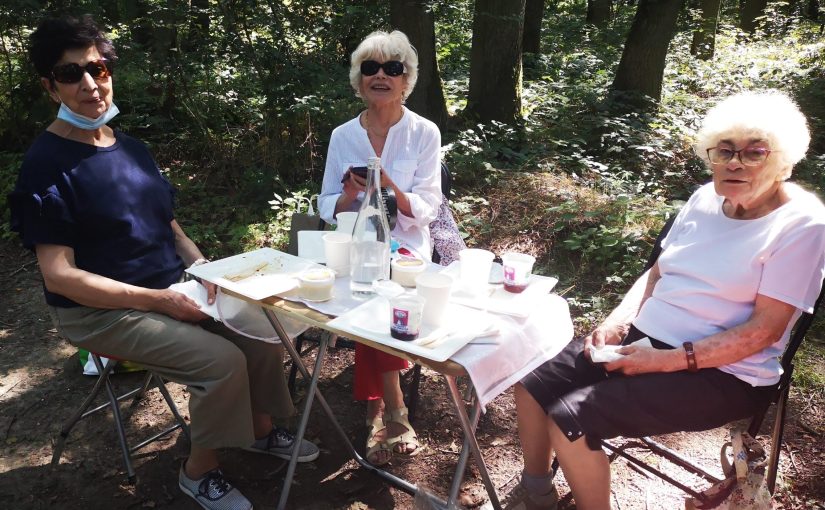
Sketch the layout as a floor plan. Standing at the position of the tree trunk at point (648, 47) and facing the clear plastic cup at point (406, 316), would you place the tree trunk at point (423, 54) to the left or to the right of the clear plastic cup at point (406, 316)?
right

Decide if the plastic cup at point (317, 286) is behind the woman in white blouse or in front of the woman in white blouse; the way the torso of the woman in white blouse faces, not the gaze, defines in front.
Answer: in front

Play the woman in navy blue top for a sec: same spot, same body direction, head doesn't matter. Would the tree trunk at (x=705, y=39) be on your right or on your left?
on your left

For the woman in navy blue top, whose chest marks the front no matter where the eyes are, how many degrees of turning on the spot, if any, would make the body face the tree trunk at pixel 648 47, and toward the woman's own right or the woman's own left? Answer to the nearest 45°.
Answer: approximately 90° to the woman's own left

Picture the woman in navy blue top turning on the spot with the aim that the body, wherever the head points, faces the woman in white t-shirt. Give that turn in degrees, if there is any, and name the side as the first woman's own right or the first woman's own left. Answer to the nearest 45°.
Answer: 0° — they already face them

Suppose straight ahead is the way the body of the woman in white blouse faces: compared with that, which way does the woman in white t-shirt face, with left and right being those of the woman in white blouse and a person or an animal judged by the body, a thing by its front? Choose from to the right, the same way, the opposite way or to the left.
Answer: to the right

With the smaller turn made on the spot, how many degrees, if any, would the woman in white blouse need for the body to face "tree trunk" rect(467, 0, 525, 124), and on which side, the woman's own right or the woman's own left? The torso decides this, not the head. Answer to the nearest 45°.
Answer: approximately 180°

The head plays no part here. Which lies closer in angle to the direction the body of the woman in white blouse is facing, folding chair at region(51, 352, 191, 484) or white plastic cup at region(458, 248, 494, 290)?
the white plastic cup

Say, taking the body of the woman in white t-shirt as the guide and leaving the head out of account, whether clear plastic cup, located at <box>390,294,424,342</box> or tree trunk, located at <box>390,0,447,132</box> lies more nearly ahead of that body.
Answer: the clear plastic cup

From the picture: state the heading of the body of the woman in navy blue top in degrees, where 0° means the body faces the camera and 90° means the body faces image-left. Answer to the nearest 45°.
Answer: approximately 315°

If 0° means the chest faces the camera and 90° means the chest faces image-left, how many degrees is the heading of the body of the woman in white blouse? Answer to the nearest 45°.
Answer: approximately 0°

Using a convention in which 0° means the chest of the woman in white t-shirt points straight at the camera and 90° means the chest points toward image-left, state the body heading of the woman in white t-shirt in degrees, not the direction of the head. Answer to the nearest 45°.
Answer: approximately 45°

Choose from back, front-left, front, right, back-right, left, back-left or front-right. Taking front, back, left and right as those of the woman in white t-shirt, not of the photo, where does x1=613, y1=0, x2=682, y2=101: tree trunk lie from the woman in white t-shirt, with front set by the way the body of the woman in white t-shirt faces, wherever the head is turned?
back-right

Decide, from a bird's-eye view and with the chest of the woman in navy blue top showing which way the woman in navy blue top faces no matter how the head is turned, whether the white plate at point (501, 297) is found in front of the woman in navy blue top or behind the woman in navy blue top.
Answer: in front

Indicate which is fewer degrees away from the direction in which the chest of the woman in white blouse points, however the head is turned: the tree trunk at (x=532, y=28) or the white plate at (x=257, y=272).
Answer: the white plate

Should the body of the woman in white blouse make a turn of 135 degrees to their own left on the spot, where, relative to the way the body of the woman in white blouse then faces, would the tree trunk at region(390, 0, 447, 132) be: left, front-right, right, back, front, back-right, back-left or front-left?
front-left

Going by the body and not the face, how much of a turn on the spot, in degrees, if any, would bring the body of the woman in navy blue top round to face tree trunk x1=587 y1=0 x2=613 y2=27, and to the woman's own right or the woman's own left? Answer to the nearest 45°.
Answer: approximately 90° to the woman's own left

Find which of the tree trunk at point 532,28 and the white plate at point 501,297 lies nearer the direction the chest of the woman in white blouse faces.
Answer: the white plate
